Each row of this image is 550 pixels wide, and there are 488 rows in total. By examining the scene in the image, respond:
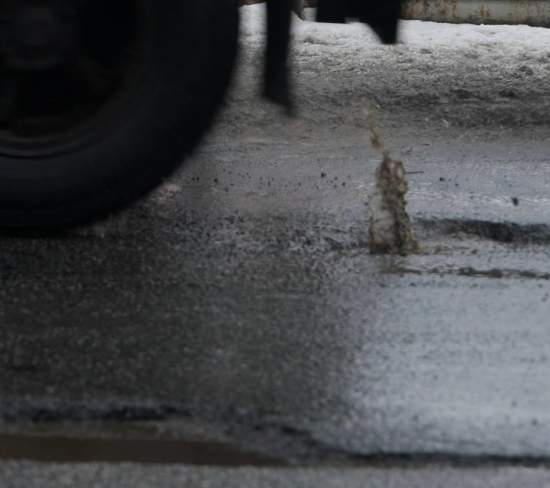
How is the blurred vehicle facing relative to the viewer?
to the viewer's left

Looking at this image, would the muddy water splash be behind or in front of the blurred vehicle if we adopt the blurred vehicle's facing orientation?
behind
